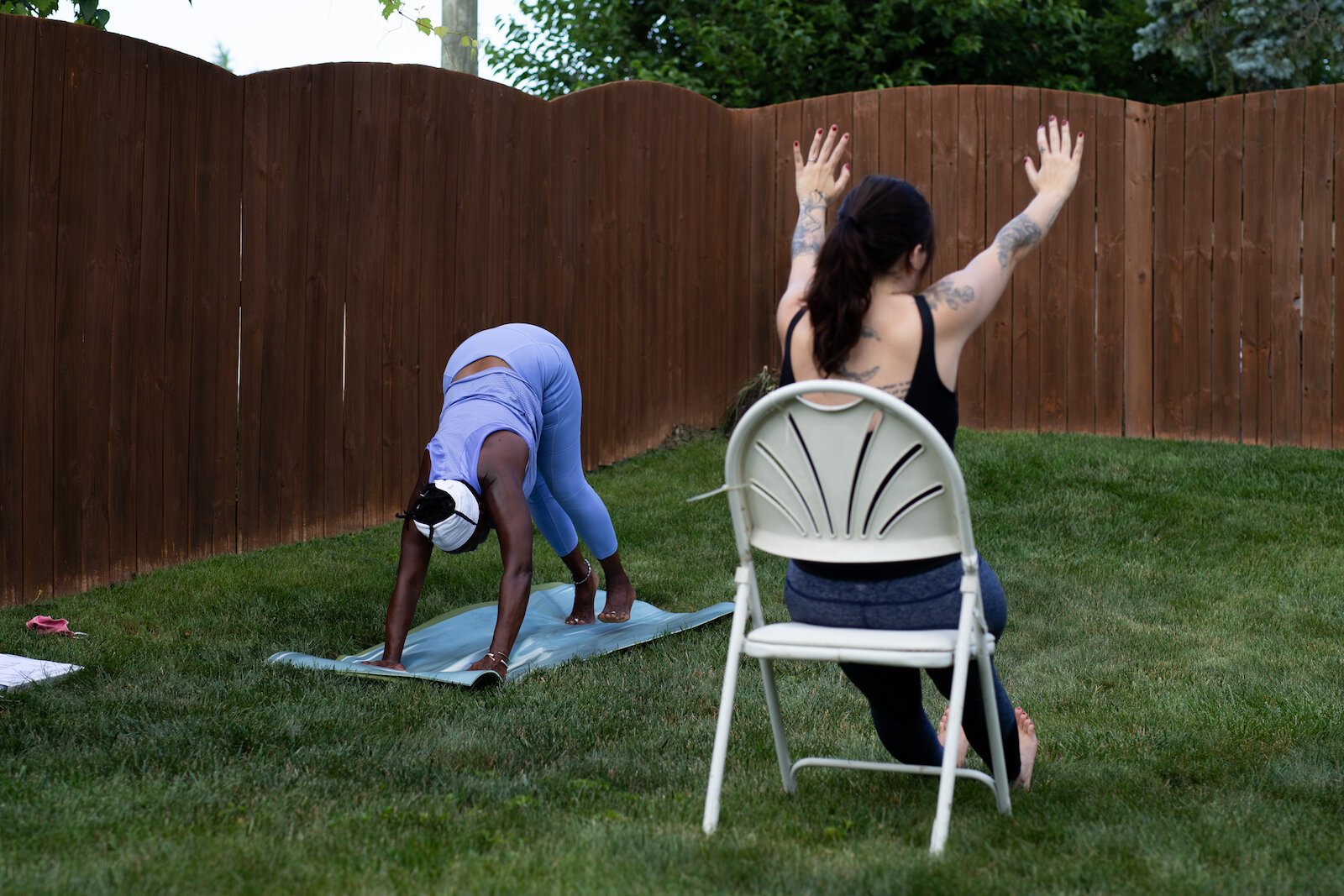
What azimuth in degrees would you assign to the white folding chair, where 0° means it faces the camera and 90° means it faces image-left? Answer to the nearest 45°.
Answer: approximately 180°

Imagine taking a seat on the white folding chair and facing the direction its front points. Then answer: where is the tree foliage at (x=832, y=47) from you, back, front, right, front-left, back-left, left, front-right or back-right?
front

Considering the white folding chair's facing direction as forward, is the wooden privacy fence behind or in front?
in front

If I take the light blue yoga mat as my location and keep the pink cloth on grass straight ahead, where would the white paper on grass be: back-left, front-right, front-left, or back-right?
front-left
